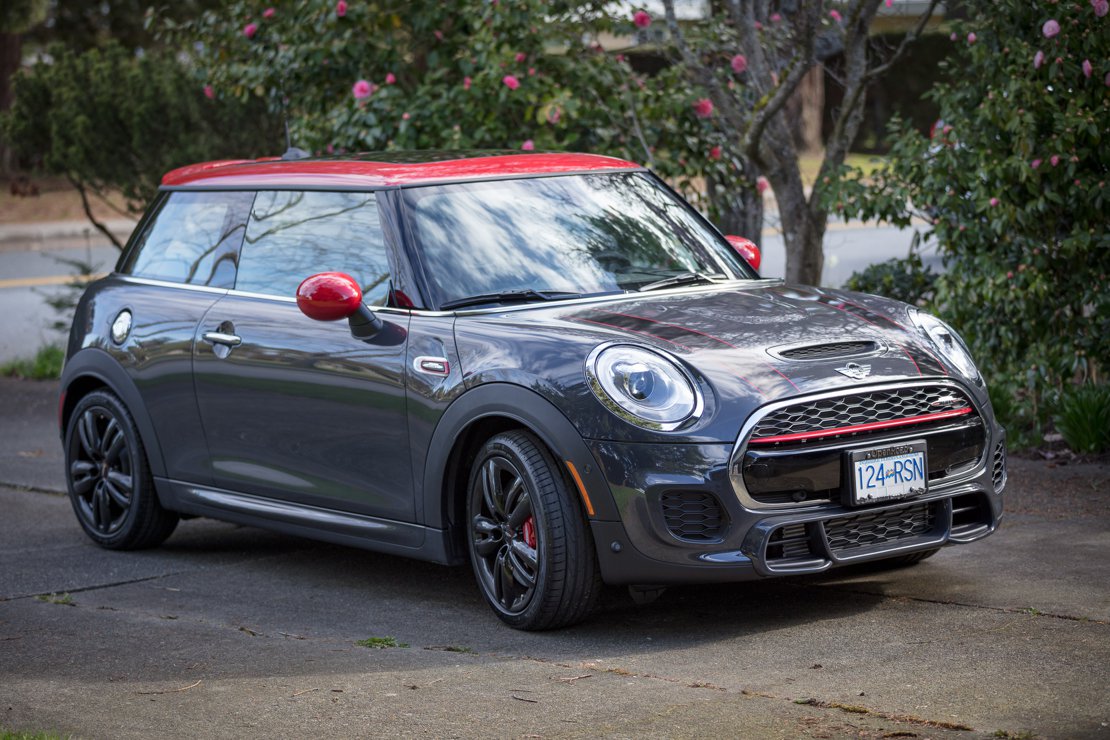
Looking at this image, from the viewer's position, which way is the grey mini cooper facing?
facing the viewer and to the right of the viewer

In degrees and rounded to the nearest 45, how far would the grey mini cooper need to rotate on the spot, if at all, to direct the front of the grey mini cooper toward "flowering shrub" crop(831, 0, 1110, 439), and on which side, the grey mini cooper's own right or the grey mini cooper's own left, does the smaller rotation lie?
approximately 90° to the grey mini cooper's own left
